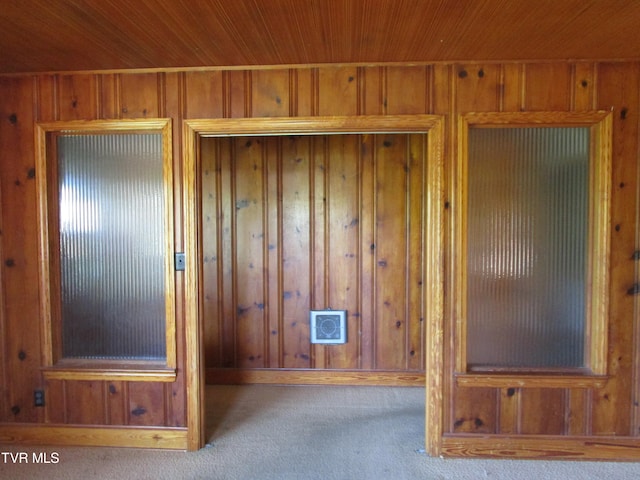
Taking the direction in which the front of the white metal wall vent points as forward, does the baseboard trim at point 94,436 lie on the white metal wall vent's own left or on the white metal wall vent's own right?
on the white metal wall vent's own right

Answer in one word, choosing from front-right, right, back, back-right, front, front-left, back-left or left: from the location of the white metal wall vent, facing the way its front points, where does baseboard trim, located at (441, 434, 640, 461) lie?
front-left

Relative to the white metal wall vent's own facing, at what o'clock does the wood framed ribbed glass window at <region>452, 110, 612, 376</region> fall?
The wood framed ribbed glass window is roughly at 10 o'clock from the white metal wall vent.

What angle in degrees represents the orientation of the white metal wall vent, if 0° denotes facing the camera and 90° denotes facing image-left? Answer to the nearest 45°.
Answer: approximately 0°

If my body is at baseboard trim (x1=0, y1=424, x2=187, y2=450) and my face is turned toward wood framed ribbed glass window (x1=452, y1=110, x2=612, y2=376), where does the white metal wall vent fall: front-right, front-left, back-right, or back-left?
front-left

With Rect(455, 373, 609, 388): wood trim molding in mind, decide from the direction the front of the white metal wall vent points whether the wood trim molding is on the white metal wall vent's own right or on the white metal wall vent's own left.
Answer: on the white metal wall vent's own left

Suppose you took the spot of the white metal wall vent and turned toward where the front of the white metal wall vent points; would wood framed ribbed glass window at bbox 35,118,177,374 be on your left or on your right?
on your right
